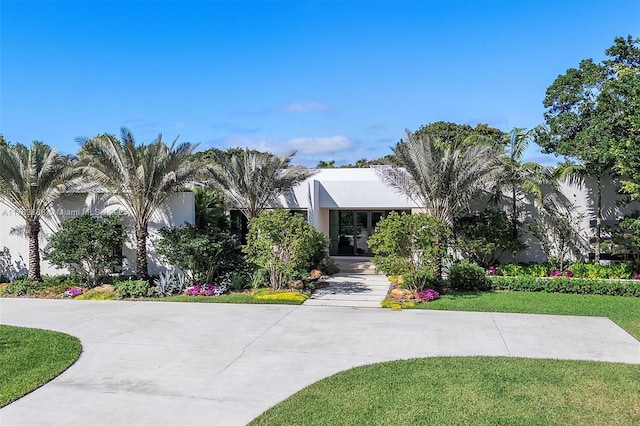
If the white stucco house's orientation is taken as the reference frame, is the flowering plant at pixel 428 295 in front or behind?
in front

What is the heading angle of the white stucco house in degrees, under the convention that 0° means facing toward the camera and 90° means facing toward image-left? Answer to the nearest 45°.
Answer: approximately 0°

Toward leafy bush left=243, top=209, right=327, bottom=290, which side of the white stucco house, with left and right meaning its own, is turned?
front

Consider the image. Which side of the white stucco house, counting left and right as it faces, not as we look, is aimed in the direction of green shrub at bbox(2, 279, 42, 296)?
right

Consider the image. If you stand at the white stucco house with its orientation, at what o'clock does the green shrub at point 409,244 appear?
The green shrub is roughly at 11 o'clock from the white stucco house.

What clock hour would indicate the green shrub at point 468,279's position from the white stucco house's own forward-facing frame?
The green shrub is roughly at 10 o'clock from the white stucco house.
